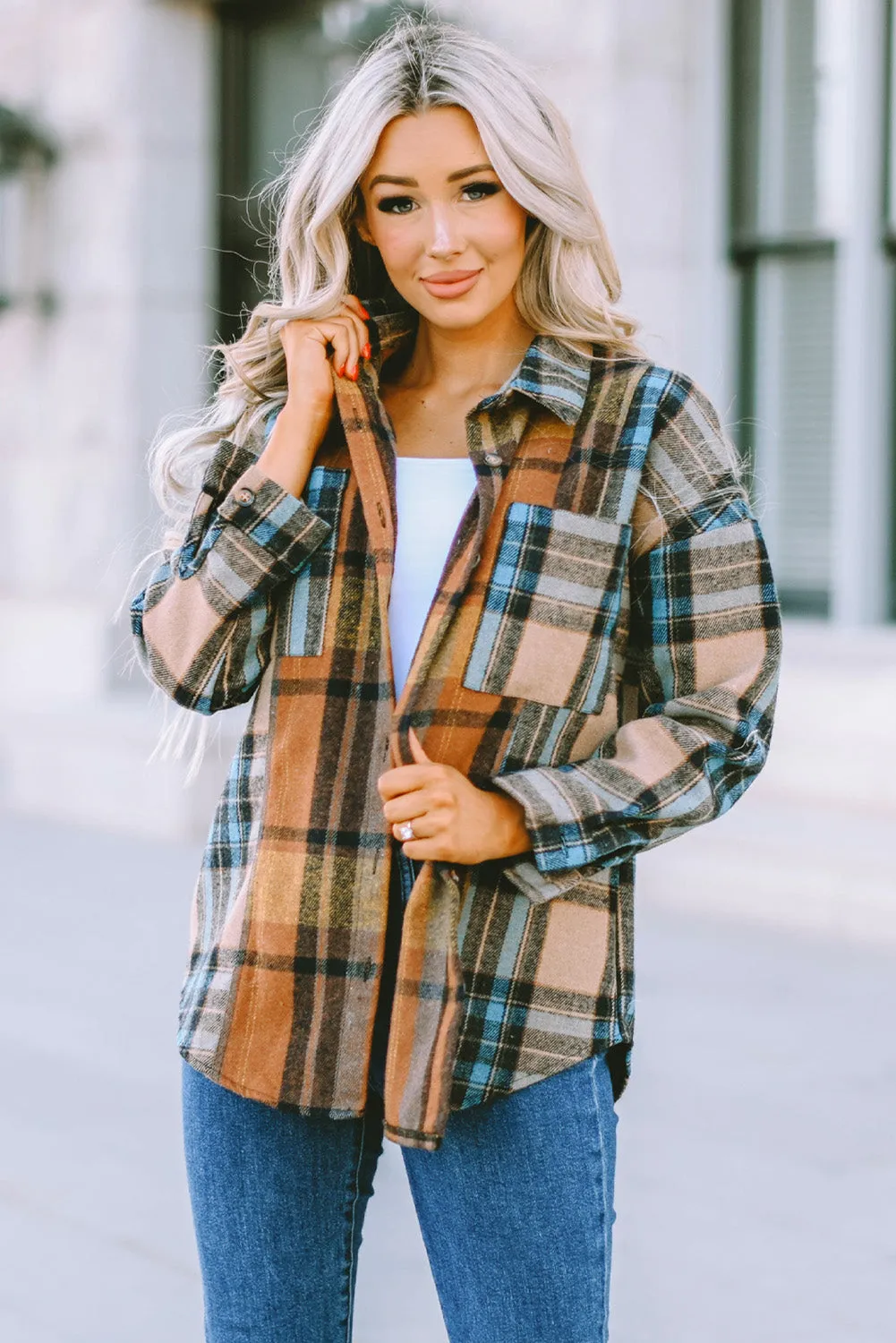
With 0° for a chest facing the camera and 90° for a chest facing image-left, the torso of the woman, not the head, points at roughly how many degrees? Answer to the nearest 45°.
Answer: approximately 0°

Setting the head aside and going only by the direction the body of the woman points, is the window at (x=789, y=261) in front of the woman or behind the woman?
behind
